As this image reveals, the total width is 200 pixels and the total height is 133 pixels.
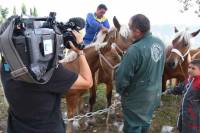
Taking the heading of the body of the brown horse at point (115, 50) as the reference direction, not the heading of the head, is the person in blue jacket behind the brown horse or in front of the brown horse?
behind

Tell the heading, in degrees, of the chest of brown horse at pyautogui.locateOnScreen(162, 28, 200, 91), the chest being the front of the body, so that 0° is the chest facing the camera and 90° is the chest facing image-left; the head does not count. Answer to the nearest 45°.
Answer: approximately 45°

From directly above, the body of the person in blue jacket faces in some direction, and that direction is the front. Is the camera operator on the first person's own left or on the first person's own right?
on the first person's own right

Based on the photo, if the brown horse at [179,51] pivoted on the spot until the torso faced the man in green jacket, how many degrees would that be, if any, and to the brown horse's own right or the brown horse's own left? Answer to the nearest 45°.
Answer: approximately 45° to the brown horse's own left

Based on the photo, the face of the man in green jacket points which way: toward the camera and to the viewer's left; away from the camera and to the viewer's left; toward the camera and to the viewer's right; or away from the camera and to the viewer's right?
away from the camera and to the viewer's left

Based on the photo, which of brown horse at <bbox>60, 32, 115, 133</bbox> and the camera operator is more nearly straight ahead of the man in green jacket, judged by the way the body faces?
the brown horse

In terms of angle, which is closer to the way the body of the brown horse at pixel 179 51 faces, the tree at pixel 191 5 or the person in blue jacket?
the person in blue jacket

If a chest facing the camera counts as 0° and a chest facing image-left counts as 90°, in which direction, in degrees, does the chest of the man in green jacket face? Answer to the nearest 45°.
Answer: approximately 135°
